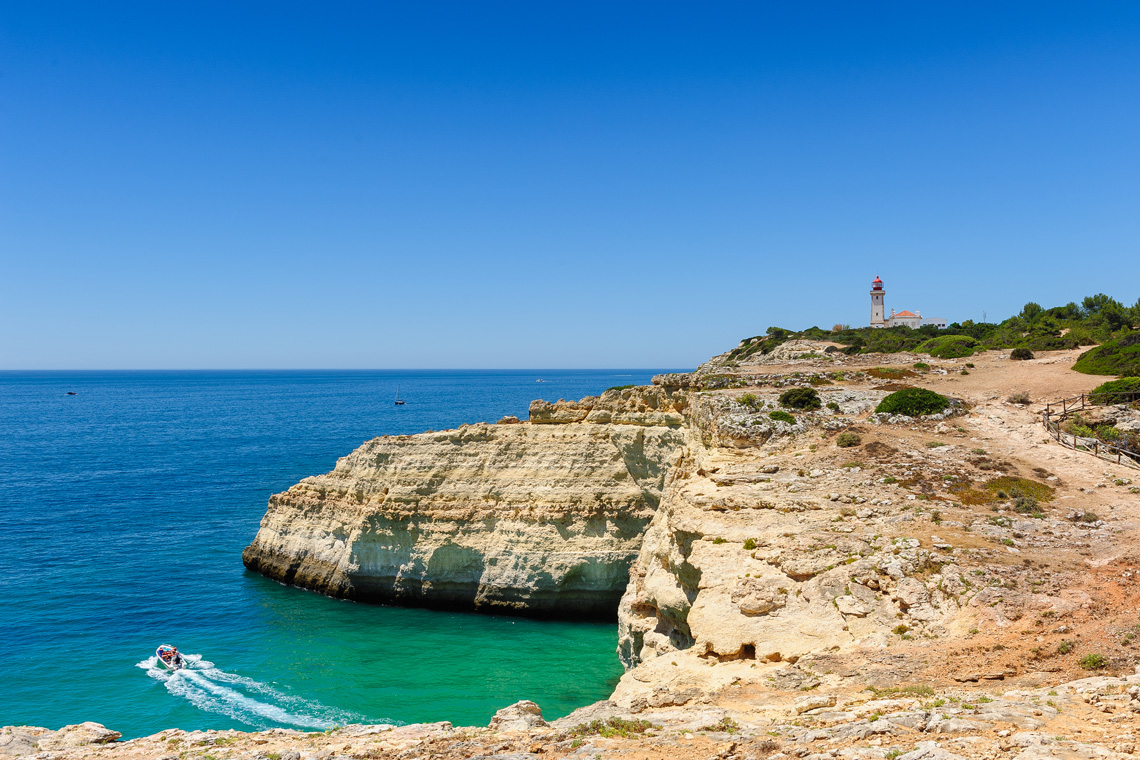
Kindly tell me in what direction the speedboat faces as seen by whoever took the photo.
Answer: facing away from the viewer and to the left of the viewer

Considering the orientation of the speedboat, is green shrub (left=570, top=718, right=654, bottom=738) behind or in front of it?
behind

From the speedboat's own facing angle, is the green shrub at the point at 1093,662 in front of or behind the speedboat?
behind
